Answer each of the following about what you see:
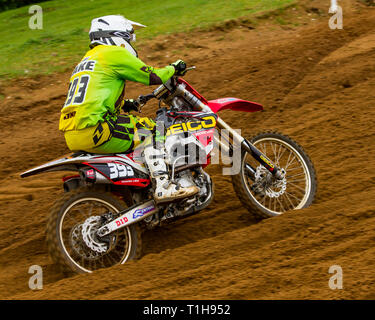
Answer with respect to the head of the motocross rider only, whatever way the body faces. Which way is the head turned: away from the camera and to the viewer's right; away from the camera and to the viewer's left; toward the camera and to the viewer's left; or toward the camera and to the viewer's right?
away from the camera and to the viewer's right

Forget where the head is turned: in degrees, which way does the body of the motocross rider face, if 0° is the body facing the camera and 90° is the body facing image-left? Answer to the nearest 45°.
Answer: approximately 225°
